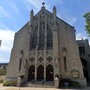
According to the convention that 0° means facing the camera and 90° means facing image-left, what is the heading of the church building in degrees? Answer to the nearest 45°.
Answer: approximately 0°
